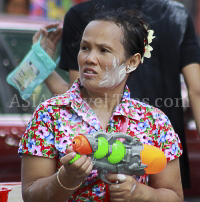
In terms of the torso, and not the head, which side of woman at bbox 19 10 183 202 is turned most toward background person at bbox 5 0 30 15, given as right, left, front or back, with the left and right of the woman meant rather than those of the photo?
back

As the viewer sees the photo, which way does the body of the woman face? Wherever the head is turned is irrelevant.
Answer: toward the camera
